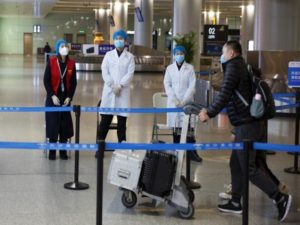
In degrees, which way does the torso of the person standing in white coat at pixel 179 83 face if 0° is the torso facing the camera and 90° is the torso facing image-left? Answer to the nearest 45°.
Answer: approximately 0°

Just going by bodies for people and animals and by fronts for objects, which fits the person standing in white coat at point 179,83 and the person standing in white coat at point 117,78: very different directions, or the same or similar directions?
same or similar directions

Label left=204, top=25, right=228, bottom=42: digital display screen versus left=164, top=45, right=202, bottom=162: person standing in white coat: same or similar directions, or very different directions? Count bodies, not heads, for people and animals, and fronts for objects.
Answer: same or similar directions

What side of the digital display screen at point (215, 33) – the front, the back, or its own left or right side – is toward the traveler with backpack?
front

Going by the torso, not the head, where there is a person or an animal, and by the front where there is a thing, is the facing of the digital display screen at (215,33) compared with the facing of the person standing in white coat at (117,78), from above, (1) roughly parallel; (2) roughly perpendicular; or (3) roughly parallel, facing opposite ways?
roughly parallel

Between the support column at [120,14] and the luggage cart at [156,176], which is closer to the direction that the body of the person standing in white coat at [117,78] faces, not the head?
the luggage cart

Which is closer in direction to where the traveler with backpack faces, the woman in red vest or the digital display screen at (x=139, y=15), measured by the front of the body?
the woman in red vest

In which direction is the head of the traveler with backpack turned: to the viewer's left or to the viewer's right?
to the viewer's left

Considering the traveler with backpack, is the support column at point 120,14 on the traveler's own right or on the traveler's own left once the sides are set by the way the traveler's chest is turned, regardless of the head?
on the traveler's own right

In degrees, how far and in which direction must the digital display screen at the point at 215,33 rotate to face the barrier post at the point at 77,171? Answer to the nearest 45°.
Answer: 0° — it already faces it

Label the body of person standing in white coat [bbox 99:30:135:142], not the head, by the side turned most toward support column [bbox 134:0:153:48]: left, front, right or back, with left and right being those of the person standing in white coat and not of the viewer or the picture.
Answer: back

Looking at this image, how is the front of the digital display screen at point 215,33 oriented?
toward the camera

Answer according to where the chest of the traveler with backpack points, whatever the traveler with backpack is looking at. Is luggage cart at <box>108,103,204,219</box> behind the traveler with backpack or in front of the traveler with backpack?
in front

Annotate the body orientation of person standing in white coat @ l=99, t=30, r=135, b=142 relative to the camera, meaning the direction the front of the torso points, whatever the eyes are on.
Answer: toward the camera

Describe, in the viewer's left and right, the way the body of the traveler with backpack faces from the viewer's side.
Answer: facing to the left of the viewer

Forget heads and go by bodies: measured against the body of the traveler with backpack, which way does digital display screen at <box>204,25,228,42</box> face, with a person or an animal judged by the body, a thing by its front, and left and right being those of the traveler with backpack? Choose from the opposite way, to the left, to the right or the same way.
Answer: to the left
